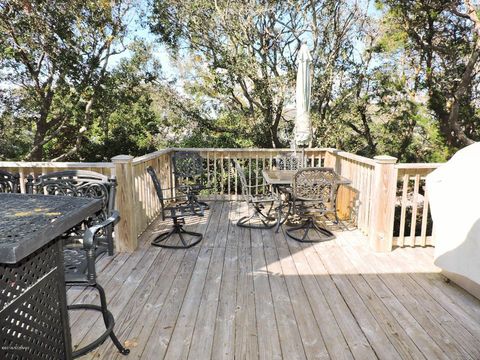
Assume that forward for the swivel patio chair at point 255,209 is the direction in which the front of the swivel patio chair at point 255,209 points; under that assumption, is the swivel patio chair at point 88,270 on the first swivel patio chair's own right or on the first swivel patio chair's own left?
on the first swivel patio chair's own right

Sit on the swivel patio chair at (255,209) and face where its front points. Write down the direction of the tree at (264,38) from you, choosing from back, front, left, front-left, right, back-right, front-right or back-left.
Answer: left

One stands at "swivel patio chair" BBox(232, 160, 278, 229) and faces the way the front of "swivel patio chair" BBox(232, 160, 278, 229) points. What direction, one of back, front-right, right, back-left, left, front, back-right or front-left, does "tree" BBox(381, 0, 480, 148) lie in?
front-left

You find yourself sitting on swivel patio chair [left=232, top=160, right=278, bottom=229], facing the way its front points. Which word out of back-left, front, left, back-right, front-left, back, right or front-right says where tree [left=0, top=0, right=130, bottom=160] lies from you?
back-left

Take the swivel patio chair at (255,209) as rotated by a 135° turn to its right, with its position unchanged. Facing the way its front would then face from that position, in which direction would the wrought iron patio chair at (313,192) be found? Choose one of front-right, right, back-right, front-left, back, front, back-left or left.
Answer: left

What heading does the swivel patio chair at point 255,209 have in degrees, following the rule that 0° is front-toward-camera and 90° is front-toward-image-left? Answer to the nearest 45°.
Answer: approximately 270°

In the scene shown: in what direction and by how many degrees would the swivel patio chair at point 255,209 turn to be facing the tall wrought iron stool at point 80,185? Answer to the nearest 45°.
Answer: approximately 135° to its right
